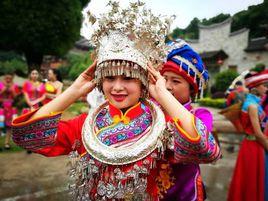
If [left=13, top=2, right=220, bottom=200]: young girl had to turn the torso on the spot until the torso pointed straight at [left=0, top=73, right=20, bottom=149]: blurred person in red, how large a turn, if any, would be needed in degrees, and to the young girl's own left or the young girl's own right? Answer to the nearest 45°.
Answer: approximately 135° to the young girl's own right

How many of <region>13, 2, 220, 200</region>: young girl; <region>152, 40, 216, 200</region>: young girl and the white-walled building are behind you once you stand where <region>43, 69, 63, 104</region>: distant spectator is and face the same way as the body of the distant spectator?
1

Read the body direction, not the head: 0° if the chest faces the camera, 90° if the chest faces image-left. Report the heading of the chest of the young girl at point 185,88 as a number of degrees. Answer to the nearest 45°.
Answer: approximately 45°

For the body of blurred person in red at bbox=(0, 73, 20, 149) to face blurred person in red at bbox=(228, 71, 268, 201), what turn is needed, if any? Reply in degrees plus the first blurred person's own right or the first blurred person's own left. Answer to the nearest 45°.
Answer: approximately 45° to the first blurred person's own left

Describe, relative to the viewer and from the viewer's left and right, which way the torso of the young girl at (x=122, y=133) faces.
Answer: facing the viewer

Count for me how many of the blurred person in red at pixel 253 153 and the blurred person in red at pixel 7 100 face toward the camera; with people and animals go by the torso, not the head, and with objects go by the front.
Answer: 1

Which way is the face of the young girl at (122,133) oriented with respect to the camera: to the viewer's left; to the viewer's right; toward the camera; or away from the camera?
toward the camera

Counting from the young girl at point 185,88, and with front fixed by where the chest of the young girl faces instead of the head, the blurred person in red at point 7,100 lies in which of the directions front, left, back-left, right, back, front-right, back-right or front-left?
right

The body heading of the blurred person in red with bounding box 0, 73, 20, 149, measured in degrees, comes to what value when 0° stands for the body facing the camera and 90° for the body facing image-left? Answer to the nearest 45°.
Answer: approximately 0°
